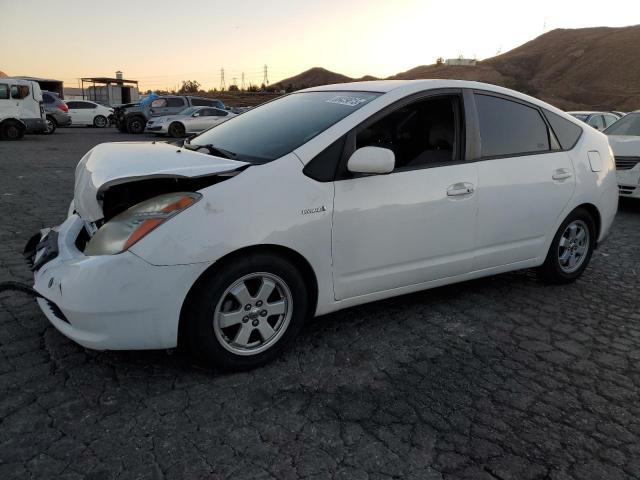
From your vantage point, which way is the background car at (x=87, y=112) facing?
to the viewer's right

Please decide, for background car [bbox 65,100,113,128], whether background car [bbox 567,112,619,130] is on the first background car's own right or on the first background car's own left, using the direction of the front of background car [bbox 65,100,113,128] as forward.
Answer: on the first background car's own right

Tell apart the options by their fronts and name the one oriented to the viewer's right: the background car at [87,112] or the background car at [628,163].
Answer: the background car at [87,112]

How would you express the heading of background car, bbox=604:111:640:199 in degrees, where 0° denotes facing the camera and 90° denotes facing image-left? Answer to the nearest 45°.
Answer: approximately 45°

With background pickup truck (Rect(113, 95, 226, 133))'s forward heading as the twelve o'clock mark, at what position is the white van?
The white van is roughly at 12 o'clock from the background pickup truck.

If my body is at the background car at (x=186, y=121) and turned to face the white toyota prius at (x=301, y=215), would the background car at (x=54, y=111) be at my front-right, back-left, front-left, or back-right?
back-right

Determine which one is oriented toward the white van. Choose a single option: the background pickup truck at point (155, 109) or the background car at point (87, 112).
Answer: the background pickup truck at point (155, 109)

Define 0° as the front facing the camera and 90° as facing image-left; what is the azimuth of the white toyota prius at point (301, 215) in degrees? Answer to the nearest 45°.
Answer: approximately 45°
